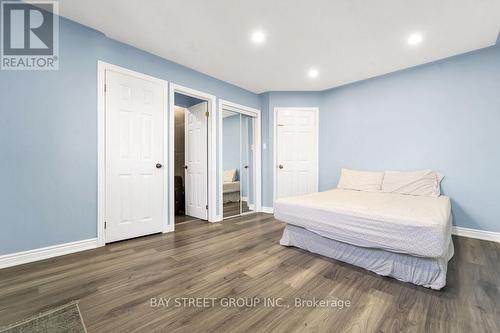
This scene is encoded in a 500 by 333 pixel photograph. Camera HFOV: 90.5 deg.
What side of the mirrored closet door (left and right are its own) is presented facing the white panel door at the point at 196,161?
right

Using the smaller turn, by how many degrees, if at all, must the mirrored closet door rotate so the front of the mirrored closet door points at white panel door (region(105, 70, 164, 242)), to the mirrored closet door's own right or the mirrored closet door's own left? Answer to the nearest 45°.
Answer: approximately 90° to the mirrored closet door's own right

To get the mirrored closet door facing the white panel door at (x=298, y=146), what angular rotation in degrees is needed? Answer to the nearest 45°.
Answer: approximately 45° to its left

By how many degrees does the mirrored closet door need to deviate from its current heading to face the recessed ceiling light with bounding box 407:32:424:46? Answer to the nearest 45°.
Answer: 0° — it already faces it

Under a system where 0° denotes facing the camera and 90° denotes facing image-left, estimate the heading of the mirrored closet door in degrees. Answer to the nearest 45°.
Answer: approximately 315°
